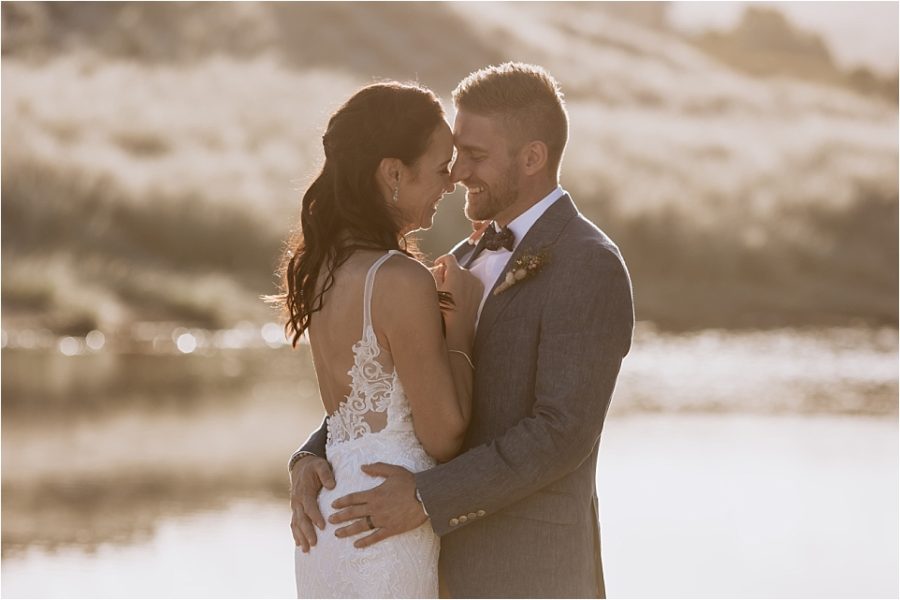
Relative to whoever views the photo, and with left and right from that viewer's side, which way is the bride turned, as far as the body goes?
facing away from the viewer and to the right of the viewer

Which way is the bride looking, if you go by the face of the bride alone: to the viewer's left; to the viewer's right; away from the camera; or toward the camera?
to the viewer's right

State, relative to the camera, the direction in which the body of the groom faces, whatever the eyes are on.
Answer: to the viewer's left

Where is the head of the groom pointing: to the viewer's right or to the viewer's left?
to the viewer's left
